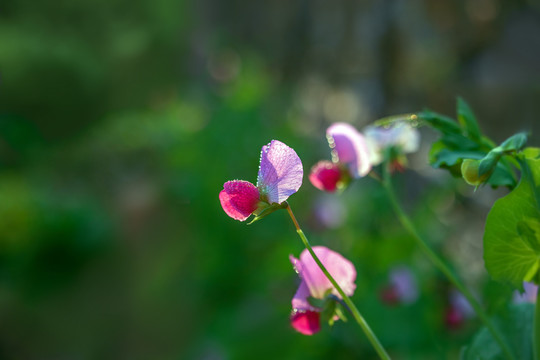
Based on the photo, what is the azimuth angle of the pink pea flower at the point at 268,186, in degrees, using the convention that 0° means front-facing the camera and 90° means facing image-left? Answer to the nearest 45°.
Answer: approximately 90°

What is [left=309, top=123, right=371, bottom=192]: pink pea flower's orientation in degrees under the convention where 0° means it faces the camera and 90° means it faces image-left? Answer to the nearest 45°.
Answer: approximately 90°
